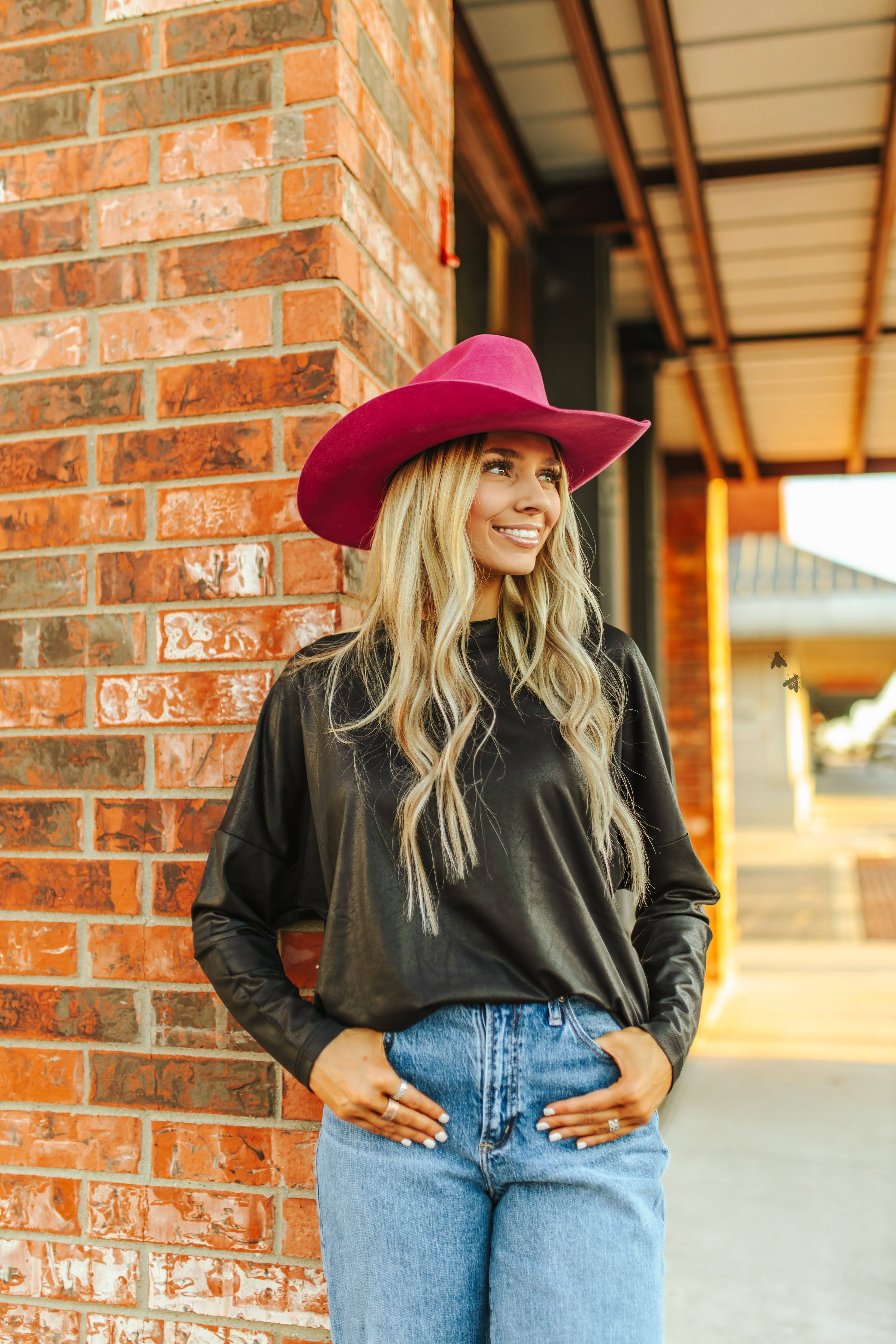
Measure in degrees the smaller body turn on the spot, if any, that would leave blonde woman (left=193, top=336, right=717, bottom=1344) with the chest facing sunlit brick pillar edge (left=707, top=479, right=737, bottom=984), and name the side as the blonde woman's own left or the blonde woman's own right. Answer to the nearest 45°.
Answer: approximately 180°

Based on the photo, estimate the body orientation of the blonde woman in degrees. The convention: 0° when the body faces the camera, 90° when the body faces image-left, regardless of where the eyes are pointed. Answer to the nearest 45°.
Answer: approximately 0°

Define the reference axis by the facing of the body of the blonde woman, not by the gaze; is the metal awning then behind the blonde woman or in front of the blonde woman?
behind

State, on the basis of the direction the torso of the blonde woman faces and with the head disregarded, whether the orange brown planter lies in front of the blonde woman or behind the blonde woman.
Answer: behind
